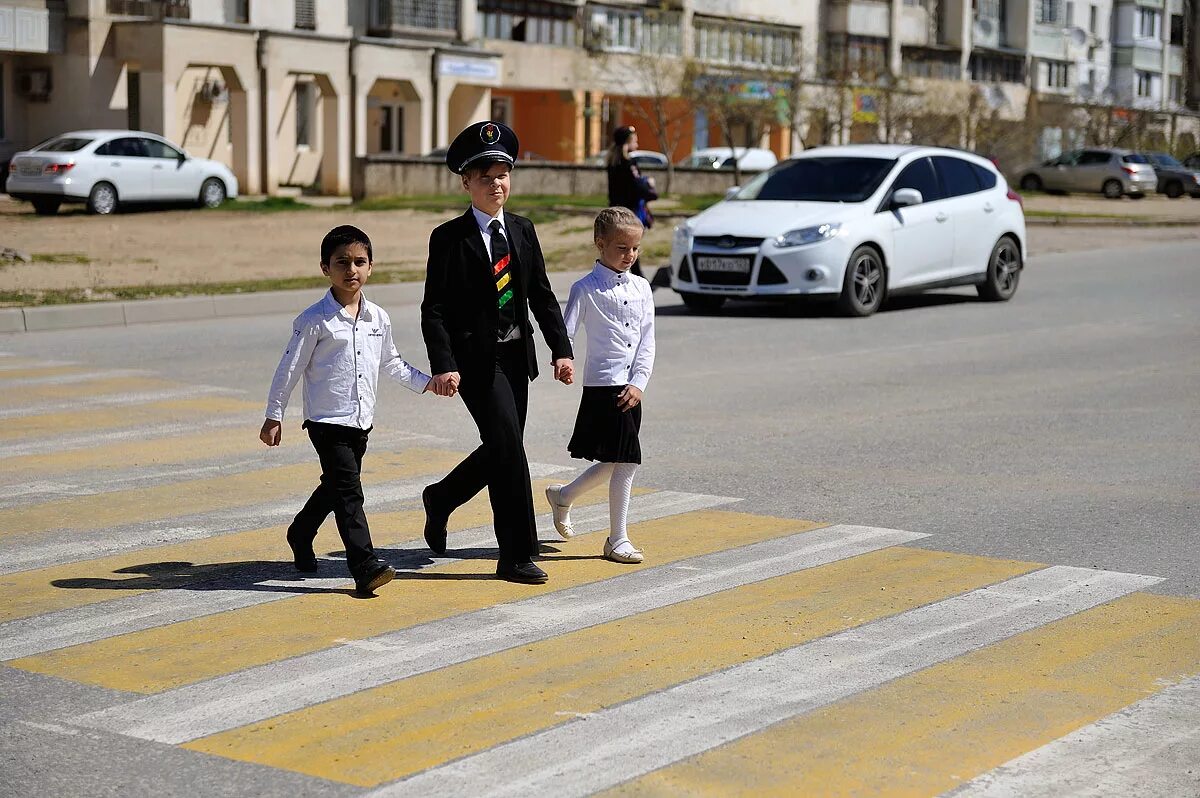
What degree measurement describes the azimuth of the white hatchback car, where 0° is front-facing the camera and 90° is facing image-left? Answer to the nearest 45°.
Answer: approximately 45°

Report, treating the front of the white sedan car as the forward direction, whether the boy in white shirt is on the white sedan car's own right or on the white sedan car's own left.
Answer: on the white sedan car's own right

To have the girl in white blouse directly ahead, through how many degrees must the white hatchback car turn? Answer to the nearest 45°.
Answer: approximately 45° to its left

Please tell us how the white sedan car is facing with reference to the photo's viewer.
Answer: facing away from the viewer and to the right of the viewer

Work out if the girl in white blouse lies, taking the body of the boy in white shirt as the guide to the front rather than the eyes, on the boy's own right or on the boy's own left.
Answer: on the boy's own left

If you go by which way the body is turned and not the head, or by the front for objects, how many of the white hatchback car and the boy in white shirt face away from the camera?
0

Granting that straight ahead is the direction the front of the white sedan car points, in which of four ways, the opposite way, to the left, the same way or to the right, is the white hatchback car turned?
the opposite way
